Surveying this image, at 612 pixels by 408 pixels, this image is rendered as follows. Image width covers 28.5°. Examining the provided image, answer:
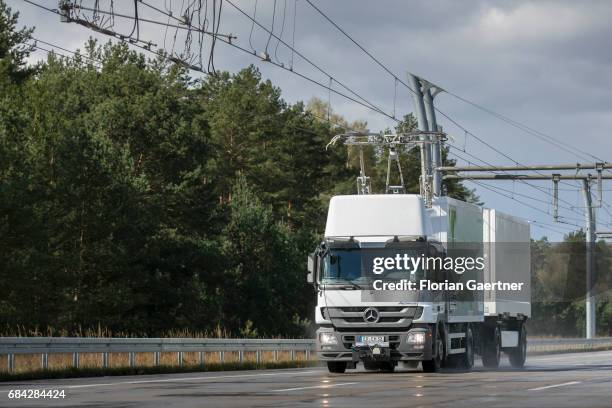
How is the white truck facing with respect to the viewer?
toward the camera

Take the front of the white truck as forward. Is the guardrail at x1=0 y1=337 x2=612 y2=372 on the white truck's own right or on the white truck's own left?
on the white truck's own right
